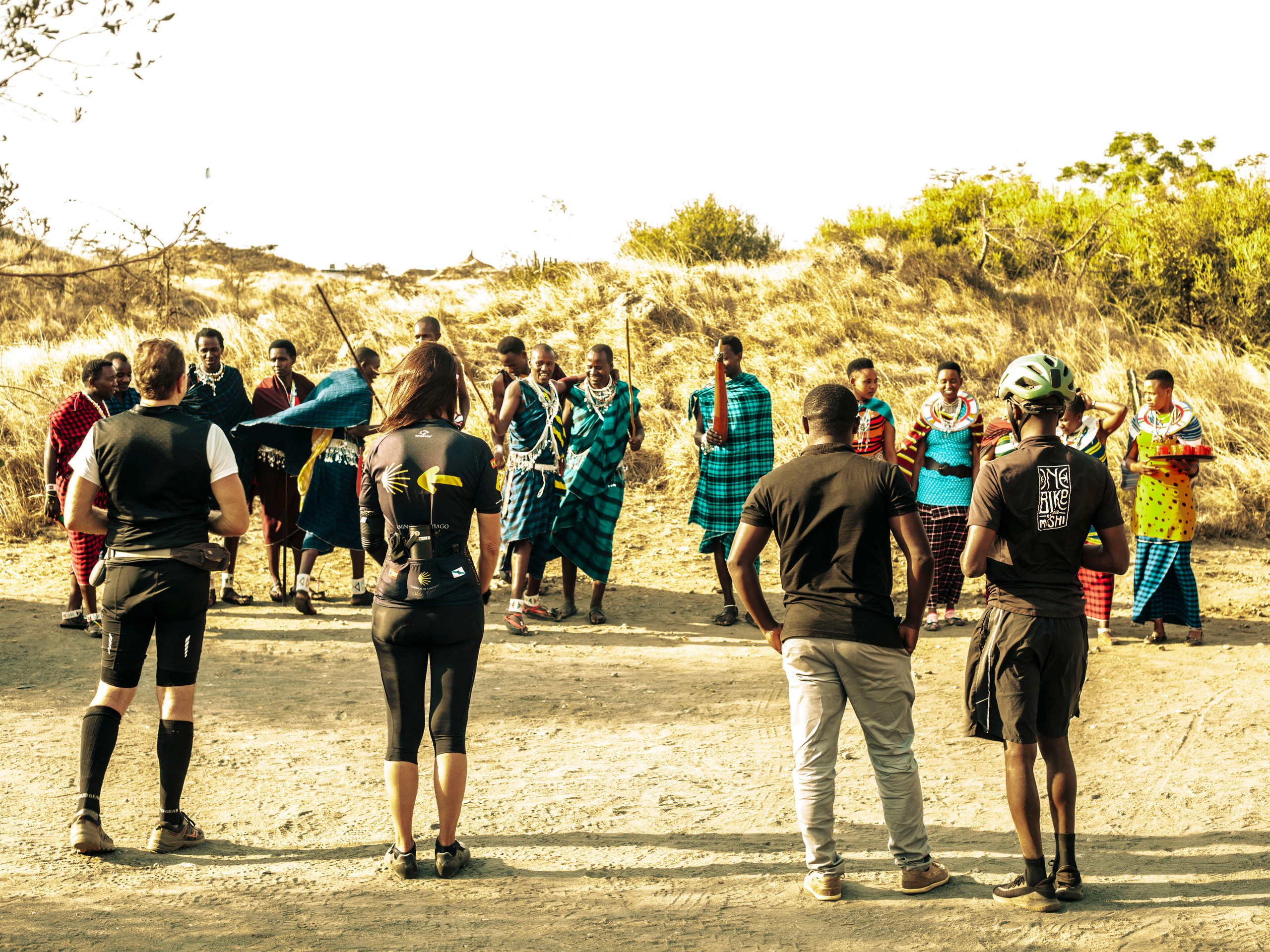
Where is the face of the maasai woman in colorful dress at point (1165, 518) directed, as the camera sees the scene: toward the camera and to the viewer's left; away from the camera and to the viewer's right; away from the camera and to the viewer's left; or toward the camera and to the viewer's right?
toward the camera and to the viewer's left

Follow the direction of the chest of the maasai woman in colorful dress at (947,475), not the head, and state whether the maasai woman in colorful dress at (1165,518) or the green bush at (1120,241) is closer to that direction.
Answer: the maasai woman in colorful dress

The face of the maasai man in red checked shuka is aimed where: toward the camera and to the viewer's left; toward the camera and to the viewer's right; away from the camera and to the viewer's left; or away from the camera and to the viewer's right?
toward the camera and to the viewer's right

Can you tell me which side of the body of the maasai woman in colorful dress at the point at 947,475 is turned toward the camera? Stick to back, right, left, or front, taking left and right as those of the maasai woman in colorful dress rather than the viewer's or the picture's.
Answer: front

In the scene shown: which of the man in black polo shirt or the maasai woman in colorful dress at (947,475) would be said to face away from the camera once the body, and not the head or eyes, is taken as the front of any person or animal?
the man in black polo shirt

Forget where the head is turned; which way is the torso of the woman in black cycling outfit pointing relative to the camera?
away from the camera

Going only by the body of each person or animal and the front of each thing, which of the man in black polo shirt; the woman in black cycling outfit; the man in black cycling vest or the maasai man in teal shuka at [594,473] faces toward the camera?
the maasai man in teal shuka

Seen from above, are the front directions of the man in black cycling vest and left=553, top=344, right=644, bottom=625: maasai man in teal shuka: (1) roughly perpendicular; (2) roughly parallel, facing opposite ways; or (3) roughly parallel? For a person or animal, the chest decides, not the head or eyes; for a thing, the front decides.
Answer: roughly parallel, facing opposite ways

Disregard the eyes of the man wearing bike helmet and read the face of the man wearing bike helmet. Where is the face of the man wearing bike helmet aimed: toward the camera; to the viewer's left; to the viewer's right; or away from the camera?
away from the camera

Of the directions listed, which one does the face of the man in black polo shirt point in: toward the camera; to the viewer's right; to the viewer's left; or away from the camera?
away from the camera

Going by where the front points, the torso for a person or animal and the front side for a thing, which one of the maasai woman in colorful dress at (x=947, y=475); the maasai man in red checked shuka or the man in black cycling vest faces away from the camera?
the man in black cycling vest

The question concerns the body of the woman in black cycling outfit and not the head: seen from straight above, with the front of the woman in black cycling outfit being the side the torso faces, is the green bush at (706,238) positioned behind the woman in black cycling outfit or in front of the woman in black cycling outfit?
in front

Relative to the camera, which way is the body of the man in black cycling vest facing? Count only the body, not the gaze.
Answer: away from the camera

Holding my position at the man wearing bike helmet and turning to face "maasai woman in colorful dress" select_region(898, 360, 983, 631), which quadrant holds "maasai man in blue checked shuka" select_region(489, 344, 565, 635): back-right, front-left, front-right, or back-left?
front-left

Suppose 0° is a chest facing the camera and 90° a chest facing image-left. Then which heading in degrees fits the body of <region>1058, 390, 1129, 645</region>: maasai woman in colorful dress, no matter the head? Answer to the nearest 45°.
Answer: approximately 45°
